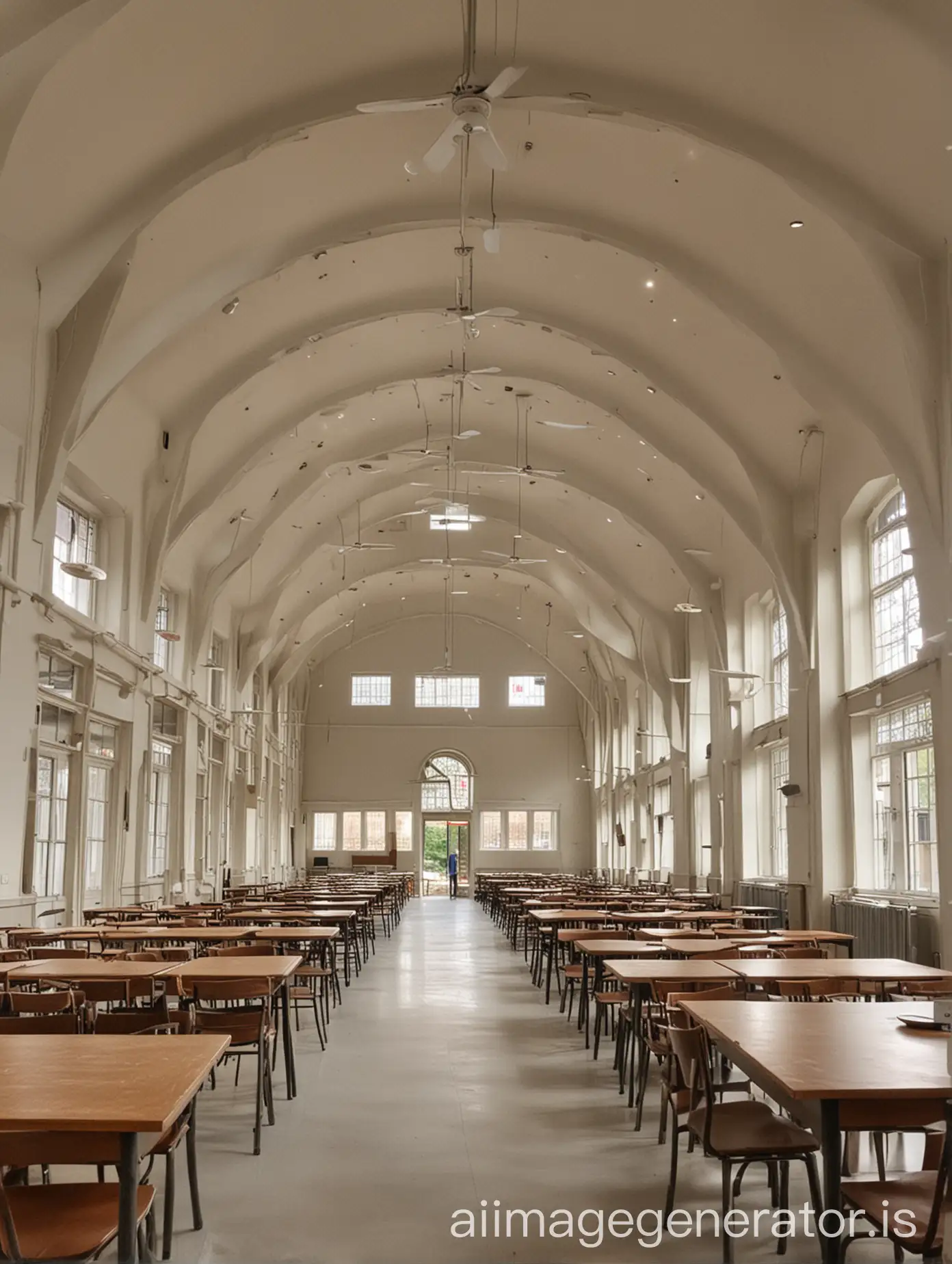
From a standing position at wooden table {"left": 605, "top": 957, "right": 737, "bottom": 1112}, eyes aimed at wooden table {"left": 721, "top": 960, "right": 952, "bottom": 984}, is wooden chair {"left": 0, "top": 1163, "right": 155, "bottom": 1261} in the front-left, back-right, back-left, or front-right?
back-right

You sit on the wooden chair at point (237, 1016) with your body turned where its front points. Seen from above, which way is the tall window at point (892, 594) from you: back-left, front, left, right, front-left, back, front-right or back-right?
front-right

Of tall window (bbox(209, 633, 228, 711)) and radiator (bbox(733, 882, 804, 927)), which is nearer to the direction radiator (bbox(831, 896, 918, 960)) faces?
the tall window

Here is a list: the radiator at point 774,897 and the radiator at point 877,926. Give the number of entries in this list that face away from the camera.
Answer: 0

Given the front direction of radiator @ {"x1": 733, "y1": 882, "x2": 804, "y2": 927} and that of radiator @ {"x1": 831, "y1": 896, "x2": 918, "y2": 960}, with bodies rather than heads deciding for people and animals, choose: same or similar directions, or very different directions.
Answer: same or similar directions

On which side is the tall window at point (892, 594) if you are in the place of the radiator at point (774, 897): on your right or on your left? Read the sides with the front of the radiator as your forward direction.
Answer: on your left

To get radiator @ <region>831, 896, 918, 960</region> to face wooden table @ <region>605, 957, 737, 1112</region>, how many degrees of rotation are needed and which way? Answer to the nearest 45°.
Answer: approximately 45° to its left

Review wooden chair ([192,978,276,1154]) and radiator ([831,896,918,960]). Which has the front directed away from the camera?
the wooden chair

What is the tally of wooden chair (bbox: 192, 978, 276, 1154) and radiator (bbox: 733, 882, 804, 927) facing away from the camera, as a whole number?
1

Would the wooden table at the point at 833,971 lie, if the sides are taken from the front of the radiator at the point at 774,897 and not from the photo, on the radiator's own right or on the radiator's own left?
on the radiator's own left

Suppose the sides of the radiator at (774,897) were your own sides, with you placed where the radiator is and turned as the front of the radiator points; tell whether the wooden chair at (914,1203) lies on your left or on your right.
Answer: on your left

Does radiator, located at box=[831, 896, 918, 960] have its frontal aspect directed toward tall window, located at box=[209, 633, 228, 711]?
no

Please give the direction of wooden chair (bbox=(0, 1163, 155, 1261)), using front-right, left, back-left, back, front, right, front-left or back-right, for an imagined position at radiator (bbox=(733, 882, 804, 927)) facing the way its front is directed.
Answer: front-left

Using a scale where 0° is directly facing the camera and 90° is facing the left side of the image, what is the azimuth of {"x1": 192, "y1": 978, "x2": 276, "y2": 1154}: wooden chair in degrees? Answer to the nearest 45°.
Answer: approximately 180°

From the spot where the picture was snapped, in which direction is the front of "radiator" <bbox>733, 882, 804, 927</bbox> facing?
facing the viewer and to the left of the viewer

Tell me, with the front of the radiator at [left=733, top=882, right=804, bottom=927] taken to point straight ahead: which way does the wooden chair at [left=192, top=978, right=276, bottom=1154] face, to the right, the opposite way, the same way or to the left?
to the right
